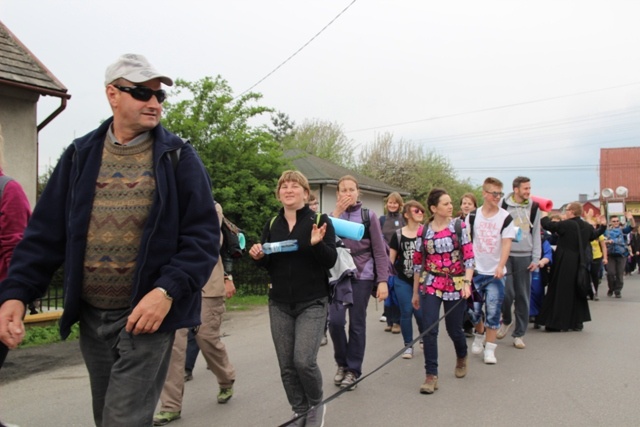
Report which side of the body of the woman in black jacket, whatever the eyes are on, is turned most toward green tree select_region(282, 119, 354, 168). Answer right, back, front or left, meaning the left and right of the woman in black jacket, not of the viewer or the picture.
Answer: back

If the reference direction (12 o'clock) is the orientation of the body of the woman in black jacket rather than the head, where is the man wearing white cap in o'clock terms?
The man wearing white cap is roughly at 1 o'clock from the woman in black jacket.

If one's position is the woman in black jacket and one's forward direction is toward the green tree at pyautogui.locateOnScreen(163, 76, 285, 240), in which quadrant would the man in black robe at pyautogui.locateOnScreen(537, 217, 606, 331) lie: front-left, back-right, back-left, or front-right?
front-right

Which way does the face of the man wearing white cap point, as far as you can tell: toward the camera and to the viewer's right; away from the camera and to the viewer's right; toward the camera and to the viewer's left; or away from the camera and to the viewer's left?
toward the camera and to the viewer's right

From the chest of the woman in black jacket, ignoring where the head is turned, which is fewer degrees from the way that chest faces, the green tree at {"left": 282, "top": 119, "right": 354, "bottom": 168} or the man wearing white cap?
the man wearing white cap

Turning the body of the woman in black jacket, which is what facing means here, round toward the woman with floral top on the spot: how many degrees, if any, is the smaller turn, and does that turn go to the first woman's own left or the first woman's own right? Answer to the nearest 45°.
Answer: approximately 135° to the first woman's own left

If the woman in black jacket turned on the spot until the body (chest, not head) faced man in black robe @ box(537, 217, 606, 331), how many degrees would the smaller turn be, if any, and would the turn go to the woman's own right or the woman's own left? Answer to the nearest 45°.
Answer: approximately 135° to the woman's own left

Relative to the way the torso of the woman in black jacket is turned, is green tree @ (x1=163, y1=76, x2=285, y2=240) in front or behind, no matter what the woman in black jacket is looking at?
behind

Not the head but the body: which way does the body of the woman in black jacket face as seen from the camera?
toward the camera

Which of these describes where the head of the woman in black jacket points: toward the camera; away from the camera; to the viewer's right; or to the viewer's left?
toward the camera

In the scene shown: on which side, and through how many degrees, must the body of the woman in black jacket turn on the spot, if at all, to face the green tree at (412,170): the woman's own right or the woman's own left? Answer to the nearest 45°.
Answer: approximately 180°
